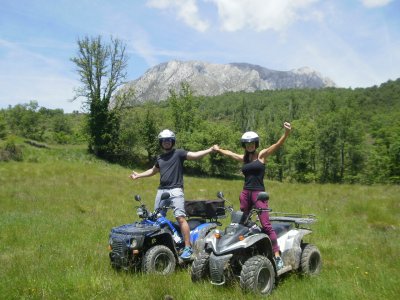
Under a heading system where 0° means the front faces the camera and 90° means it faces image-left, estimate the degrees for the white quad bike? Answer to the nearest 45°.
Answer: approximately 45°

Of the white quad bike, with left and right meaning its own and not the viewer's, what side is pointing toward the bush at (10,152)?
right

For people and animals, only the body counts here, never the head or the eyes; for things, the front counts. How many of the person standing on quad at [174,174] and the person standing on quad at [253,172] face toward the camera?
2

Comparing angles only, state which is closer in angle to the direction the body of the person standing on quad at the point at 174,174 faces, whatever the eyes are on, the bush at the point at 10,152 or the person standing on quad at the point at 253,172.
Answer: the person standing on quad

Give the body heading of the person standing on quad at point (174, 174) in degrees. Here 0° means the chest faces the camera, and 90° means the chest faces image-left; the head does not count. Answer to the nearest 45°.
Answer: approximately 0°

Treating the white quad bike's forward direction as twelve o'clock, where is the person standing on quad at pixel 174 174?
The person standing on quad is roughly at 3 o'clock from the white quad bike.

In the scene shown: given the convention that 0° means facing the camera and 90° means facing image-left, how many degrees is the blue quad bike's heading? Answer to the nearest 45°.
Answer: approximately 45°
